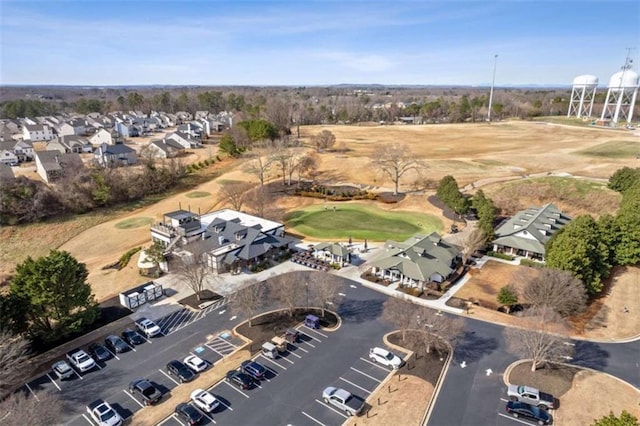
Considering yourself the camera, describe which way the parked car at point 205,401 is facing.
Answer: facing away from the viewer and to the left of the viewer

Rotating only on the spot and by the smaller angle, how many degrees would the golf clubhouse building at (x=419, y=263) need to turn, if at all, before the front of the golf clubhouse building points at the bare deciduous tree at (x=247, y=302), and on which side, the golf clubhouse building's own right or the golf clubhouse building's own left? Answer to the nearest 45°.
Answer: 0° — it already faces it

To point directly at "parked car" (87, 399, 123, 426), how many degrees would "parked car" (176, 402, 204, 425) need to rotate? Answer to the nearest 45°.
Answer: approximately 45° to its left

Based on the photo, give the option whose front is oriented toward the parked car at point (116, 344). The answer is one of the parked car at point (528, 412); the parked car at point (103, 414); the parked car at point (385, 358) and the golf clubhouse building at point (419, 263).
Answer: the golf clubhouse building

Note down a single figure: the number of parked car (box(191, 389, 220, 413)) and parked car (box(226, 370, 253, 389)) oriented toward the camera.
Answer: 0

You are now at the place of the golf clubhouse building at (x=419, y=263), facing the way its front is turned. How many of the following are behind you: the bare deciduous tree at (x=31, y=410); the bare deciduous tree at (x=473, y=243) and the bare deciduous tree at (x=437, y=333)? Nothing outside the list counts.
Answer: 1
